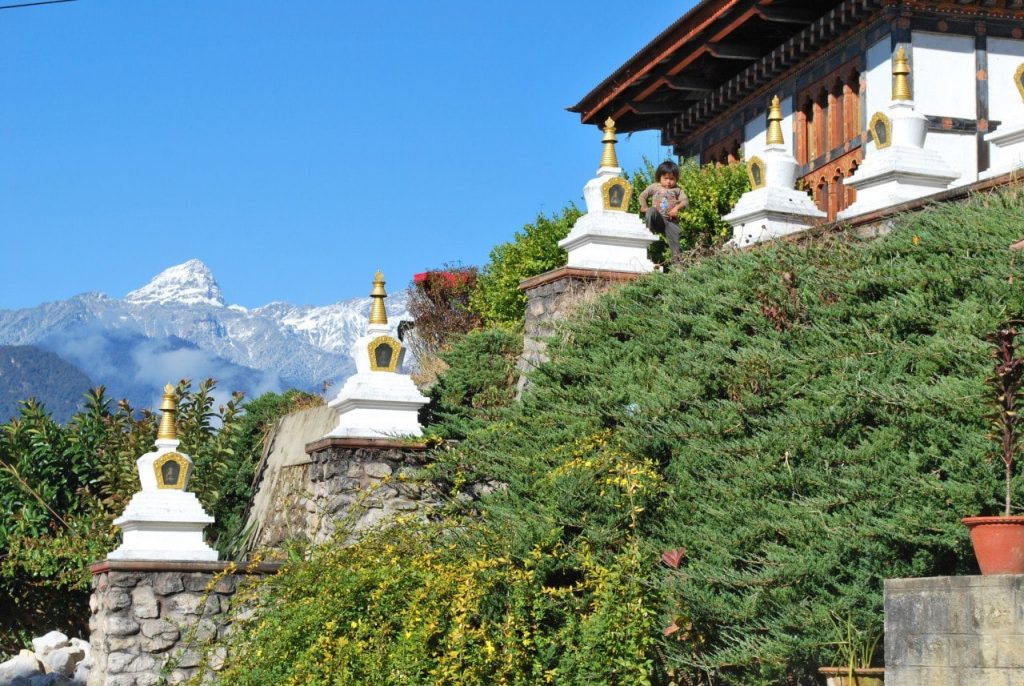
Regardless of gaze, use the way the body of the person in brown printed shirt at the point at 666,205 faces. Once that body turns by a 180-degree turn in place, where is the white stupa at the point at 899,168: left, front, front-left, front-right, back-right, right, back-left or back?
back-right

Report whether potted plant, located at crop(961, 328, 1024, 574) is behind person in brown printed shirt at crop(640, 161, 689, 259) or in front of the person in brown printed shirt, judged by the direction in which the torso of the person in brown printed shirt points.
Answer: in front

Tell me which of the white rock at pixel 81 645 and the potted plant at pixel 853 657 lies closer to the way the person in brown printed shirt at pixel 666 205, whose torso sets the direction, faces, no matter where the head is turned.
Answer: the potted plant

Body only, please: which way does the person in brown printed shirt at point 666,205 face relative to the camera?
toward the camera

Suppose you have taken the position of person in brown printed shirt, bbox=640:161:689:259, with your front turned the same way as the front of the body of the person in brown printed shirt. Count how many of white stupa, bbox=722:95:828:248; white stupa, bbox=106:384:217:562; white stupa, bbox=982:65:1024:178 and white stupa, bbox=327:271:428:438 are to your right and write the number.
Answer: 2

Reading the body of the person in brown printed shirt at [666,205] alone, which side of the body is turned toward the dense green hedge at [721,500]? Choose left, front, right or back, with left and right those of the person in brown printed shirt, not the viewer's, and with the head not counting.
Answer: front

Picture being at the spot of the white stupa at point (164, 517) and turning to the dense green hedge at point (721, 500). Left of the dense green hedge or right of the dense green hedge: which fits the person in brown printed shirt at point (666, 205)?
left

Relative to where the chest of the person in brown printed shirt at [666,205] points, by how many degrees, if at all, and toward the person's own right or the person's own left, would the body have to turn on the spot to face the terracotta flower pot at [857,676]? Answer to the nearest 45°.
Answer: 0° — they already face it

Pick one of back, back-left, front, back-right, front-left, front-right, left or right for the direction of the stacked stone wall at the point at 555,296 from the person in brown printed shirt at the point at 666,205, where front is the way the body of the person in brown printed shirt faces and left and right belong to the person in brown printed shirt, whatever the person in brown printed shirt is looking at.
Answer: front-right

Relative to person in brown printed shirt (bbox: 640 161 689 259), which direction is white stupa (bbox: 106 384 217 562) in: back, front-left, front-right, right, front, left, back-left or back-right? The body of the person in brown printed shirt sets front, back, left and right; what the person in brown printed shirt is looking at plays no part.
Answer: right

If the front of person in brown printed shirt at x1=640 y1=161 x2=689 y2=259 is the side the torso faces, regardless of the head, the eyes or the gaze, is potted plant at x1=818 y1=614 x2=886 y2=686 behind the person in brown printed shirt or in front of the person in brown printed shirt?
in front

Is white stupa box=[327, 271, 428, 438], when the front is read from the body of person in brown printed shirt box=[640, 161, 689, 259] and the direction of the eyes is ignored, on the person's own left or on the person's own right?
on the person's own right

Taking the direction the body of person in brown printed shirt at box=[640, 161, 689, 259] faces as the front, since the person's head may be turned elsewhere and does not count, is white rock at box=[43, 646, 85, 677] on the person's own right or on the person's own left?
on the person's own right
